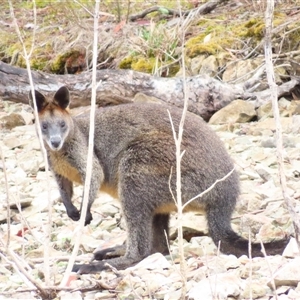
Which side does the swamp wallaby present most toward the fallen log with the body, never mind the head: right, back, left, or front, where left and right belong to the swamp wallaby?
right

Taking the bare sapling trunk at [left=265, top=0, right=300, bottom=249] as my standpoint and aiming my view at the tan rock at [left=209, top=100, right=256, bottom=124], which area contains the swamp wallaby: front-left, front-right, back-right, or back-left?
front-left

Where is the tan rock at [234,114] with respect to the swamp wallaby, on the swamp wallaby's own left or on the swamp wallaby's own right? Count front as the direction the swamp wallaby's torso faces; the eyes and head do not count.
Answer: on the swamp wallaby's own right

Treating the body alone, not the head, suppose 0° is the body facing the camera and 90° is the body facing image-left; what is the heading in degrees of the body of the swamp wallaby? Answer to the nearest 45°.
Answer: approximately 90°
